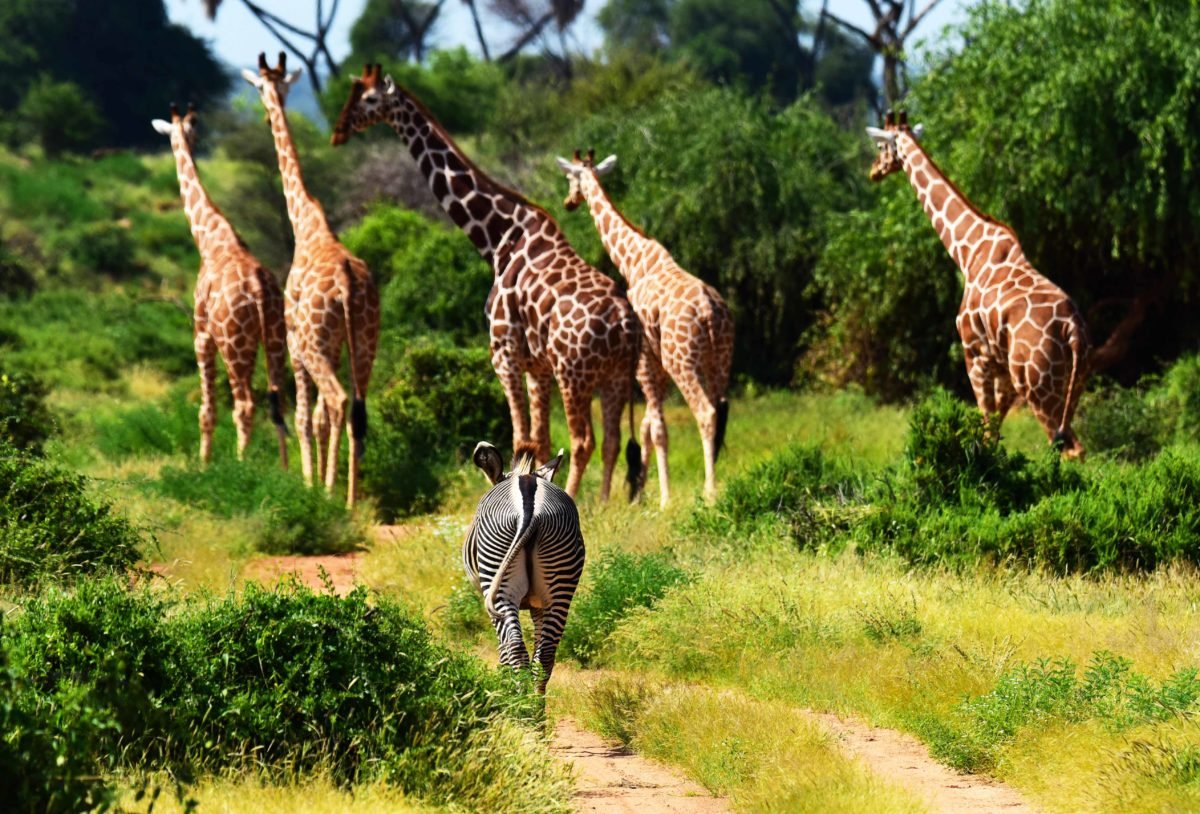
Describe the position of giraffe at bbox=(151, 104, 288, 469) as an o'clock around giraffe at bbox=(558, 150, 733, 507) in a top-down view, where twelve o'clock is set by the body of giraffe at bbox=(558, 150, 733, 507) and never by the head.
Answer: giraffe at bbox=(151, 104, 288, 469) is roughly at 11 o'clock from giraffe at bbox=(558, 150, 733, 507).

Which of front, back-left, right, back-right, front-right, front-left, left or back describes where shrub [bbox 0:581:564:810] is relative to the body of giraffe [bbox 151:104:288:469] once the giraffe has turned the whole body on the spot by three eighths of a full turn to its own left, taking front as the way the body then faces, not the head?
front

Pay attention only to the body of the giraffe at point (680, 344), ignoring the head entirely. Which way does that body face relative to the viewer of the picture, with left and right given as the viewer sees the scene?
facing away from the viewer and to the left of the viewer

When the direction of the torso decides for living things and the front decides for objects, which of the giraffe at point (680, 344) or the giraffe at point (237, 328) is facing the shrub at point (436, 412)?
the giraffe at point (680, 344)

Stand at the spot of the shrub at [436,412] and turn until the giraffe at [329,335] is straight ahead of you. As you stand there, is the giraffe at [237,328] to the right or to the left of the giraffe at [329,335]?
right

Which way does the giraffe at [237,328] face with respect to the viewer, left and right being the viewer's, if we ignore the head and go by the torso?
facing away from the viewer and to the left of the viewer

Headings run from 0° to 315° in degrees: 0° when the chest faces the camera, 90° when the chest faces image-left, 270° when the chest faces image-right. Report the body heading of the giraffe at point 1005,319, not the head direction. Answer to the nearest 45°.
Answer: approximately 135°

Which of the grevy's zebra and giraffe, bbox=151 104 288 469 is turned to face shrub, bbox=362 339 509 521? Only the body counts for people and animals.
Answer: the grevy's zebra

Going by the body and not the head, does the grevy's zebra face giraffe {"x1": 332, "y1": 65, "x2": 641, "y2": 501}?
yes

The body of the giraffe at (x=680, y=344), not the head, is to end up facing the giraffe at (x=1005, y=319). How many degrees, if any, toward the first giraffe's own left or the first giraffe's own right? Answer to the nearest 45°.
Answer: approximately 135° to the first giraffe's own right

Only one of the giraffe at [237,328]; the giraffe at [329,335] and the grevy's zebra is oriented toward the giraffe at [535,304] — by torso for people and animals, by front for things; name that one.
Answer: the grevy's zebra

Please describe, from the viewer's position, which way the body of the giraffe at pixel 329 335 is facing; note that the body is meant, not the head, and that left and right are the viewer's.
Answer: facing away from the viewer and to the left of the viewer

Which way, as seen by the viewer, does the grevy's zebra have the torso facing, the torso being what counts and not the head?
away from the camera
